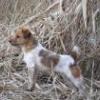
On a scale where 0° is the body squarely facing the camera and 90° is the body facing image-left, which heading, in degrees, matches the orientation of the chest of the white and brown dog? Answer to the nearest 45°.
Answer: approximately 90°
